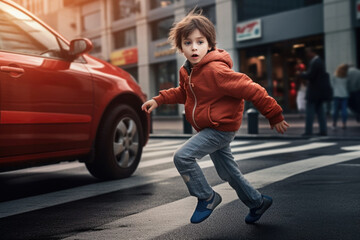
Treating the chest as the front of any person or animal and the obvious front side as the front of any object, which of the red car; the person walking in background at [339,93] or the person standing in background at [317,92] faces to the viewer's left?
the person standing in background at [317,92]

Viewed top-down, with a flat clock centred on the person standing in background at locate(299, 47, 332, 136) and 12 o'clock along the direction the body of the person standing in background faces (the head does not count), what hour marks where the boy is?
The boy is roughly at 9 o'clock from the person standing in background.

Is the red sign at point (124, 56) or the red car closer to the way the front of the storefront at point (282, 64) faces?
the red car

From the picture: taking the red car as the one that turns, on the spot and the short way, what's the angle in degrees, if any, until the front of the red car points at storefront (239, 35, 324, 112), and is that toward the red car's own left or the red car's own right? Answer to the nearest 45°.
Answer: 0° — it already faces it

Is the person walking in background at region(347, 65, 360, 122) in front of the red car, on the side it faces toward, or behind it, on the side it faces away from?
in front

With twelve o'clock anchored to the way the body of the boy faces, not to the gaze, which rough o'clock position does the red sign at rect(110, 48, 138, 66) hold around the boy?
The red sign is roughly at 4 o'clock from the boy.

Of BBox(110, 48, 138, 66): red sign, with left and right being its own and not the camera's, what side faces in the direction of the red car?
front

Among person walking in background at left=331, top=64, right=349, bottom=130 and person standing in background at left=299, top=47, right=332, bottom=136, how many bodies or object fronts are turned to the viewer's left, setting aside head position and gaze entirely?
1

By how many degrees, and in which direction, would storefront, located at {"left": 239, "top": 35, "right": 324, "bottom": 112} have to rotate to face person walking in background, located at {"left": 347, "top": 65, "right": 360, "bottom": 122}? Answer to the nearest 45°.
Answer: approximately 45° to its left

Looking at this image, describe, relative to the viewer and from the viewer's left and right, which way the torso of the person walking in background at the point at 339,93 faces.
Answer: facing away from the viewer

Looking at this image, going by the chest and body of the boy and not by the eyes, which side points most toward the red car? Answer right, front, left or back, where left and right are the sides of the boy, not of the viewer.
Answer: right

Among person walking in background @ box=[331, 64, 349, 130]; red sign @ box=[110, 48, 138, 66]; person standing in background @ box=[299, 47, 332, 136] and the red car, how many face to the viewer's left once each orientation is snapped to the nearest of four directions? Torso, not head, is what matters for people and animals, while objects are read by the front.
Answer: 1

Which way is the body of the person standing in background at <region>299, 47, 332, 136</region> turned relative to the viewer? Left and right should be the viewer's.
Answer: facing to the left of the viewer
